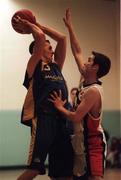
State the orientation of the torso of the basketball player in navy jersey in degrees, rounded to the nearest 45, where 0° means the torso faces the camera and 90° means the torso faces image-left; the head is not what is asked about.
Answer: approximately 315°
